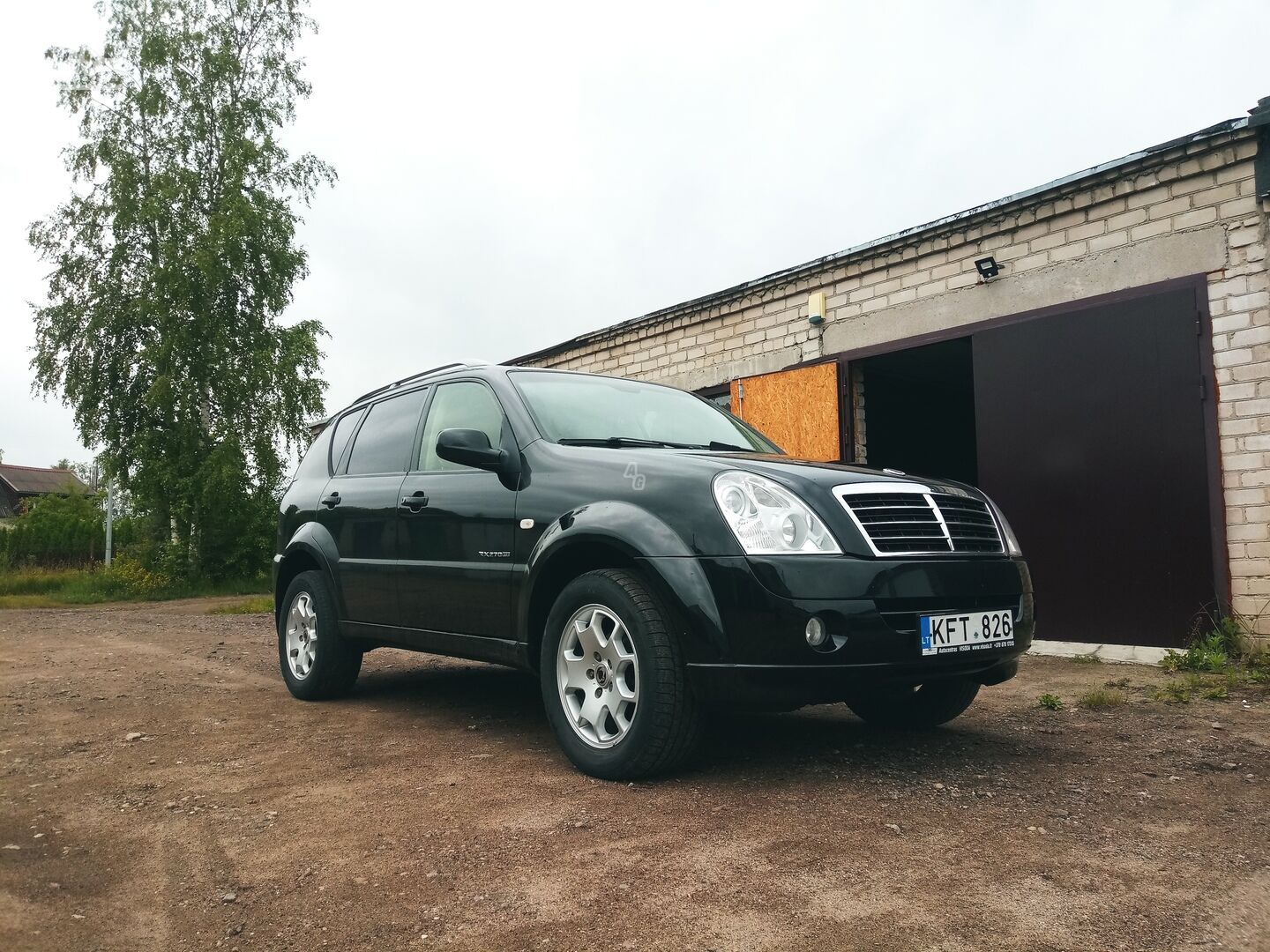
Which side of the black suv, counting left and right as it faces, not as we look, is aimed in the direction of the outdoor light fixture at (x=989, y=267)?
left

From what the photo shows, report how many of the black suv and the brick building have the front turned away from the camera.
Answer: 0

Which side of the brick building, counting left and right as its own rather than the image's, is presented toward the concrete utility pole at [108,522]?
right

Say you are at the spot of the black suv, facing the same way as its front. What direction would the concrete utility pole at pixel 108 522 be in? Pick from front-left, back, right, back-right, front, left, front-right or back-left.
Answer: back

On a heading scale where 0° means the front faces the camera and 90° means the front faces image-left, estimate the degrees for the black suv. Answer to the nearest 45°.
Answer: approximately 315°

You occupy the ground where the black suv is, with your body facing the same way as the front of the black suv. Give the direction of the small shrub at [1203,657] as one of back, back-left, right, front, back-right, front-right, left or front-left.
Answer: left

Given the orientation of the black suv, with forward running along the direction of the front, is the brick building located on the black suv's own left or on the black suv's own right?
on the black suv's own left

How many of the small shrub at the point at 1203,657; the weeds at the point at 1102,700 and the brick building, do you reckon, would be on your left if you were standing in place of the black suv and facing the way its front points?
3

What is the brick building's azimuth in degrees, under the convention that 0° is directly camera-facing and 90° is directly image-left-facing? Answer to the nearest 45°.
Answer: approximately 45°

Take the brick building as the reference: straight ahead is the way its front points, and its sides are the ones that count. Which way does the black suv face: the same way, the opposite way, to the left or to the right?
to the left
